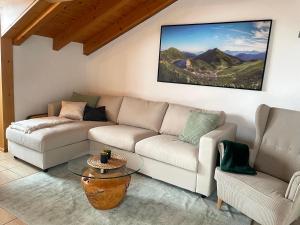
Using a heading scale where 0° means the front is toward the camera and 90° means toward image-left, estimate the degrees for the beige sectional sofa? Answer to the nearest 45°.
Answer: approximately 45°

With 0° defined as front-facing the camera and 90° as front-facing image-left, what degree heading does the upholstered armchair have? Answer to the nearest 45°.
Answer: approximately 45°

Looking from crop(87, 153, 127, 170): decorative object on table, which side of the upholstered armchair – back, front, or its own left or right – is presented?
front

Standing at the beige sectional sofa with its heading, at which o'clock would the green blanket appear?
The green blanket is roughly at 9 o'clock from the beige sectional sofa.

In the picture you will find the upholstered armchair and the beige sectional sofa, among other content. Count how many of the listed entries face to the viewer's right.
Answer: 0

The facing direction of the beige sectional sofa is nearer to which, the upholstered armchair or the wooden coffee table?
the wooden coffee table
